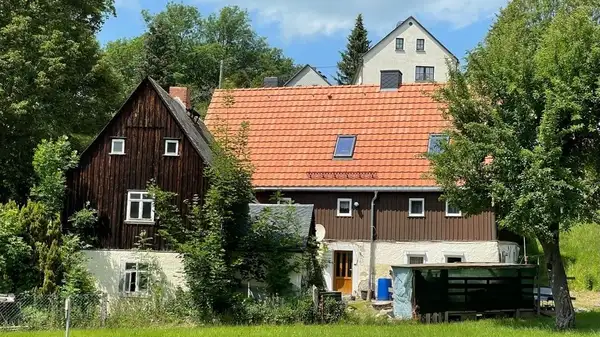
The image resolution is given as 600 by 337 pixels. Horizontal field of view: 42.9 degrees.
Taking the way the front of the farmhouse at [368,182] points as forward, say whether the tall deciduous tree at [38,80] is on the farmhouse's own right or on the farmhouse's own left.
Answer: on the farmhouse's own right

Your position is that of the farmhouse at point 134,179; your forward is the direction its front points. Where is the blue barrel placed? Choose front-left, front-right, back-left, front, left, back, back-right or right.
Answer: left

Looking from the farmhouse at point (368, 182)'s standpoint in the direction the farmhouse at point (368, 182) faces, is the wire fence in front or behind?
in front

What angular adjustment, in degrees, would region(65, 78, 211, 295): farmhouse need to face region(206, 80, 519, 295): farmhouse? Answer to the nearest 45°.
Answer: approximately 90° to its left

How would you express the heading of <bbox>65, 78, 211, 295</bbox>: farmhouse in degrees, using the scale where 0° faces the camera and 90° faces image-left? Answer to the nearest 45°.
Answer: approximately 0°

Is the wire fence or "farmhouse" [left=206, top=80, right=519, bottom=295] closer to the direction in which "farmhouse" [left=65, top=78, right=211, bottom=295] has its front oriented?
the wire fence

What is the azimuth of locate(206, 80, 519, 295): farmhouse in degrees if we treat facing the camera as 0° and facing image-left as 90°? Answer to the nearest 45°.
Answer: approximately 0°

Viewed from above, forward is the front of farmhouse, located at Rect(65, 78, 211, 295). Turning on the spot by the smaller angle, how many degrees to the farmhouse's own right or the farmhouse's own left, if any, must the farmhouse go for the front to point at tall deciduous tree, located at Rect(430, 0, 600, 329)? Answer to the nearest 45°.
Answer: approximately 45° to the farmhouse's own left

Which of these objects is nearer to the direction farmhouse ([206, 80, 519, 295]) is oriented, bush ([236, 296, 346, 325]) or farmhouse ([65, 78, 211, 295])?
the bush

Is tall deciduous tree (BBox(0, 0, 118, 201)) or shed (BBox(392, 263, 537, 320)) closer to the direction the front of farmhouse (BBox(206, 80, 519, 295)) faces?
the shed

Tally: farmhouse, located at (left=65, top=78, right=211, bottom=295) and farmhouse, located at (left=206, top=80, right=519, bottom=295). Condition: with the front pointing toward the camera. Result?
2

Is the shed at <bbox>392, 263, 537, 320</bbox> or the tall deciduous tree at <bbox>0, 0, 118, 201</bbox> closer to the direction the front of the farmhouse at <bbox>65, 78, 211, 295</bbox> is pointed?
the shed

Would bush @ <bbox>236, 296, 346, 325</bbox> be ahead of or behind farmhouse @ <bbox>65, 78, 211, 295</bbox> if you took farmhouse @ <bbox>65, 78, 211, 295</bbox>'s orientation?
ahead

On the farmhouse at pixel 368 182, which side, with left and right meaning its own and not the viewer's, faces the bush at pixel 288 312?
front
